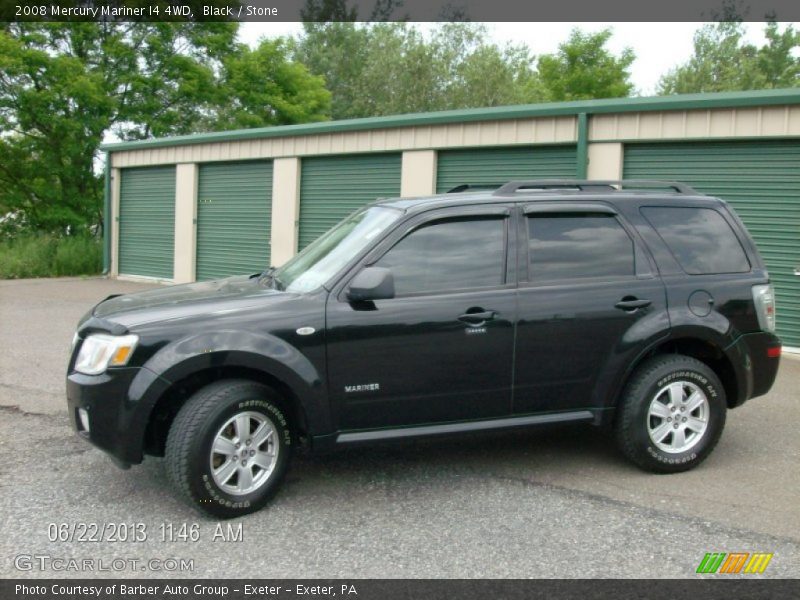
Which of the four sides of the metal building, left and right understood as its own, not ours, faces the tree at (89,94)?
right

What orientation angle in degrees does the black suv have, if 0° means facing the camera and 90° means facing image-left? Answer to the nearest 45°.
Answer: approximately 90°

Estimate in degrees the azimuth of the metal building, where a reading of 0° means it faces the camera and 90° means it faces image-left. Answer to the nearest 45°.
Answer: approximately 45°

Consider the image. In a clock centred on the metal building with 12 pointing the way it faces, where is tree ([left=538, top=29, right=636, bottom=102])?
The tree is roughly at 5 o'clock from the metal building.

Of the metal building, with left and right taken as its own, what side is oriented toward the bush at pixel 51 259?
right

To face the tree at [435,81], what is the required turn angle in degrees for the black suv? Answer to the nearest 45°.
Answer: approximately 90° to its right

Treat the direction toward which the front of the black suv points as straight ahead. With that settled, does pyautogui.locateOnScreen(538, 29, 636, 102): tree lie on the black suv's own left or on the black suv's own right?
on the black suv's own right
